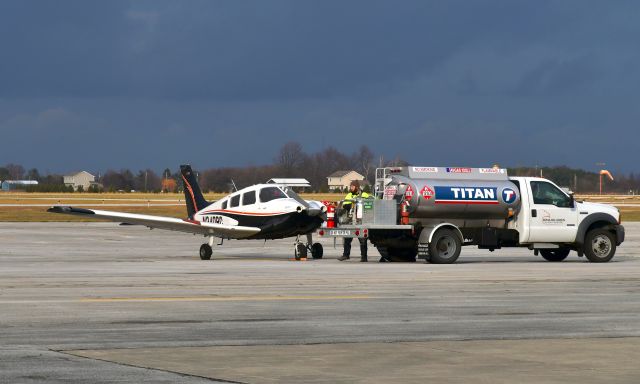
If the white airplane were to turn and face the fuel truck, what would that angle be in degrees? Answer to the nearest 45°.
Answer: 0° — it already faces it

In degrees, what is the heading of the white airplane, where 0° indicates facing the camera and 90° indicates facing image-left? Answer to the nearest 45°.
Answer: approximately 315°

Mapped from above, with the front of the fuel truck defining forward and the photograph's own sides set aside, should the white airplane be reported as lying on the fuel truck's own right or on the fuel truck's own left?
on the fuel truck's own left

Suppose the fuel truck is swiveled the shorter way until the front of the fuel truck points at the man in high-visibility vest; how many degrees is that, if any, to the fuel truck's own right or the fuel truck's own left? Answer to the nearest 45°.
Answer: approximately 135° to the fuel truck's own left

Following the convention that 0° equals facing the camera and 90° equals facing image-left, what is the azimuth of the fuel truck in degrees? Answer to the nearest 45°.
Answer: approximately 225°
